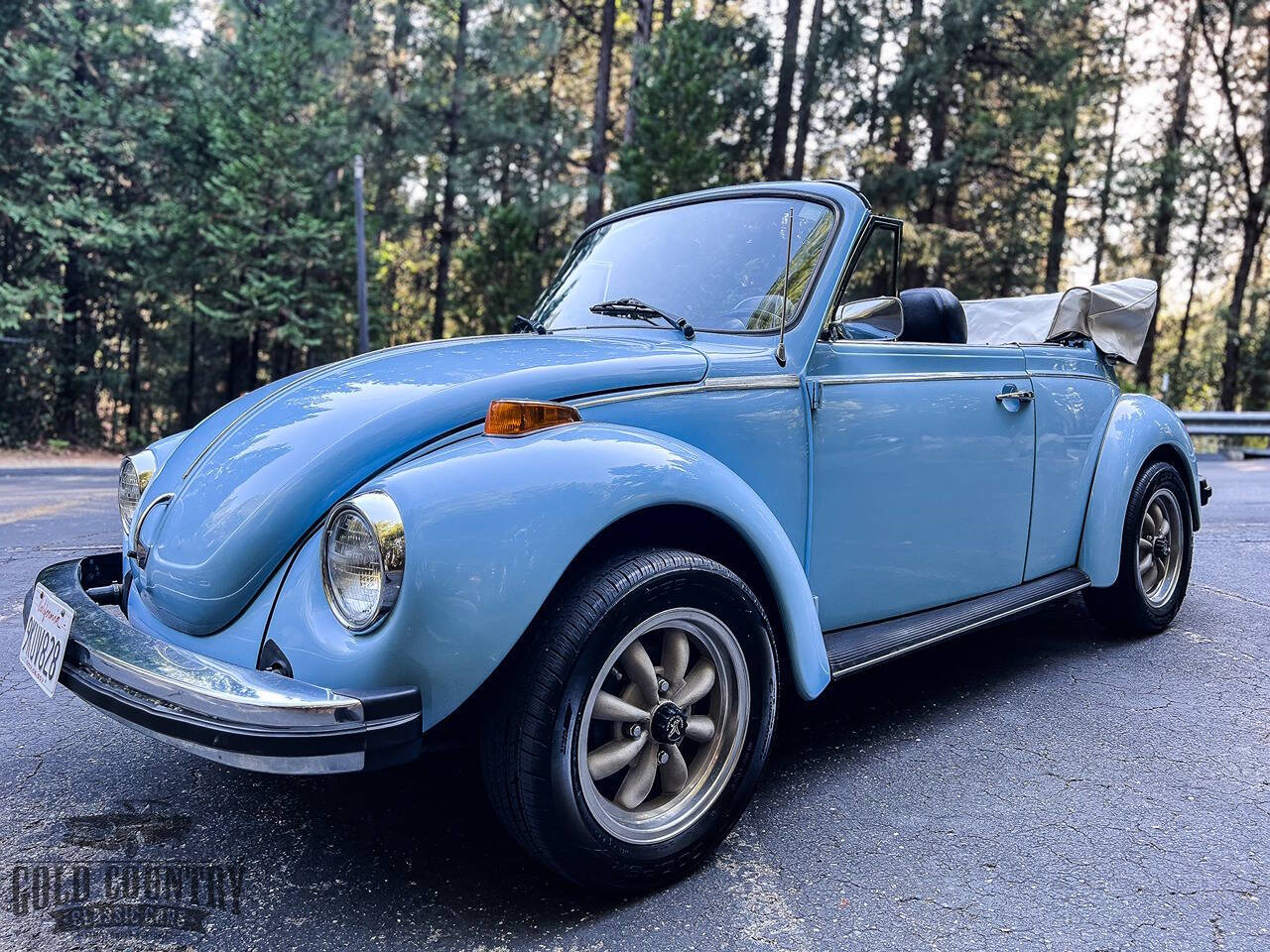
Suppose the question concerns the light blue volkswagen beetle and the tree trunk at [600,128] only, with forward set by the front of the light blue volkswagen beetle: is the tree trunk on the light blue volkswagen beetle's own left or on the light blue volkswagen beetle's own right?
on the light blue volkswagen beetle's own right

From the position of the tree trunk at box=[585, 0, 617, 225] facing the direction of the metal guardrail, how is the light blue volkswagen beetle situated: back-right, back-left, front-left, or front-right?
front-right

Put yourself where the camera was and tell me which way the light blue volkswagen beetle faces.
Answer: facing the viewer and to the left of the viewer

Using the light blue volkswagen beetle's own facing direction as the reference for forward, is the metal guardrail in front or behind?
behind

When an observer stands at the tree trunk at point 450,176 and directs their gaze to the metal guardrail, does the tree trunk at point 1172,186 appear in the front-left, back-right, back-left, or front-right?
front-left

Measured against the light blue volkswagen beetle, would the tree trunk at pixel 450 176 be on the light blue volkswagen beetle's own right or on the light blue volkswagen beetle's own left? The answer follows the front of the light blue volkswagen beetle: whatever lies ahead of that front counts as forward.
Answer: on the light blue volkswagen beetle's own right

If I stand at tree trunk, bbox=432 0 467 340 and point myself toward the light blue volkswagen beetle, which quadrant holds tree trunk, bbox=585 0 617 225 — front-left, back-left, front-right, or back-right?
front-left

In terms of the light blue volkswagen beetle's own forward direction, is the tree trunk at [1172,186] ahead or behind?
behind

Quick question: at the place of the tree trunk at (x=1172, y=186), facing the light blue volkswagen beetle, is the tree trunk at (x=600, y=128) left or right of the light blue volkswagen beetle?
right
